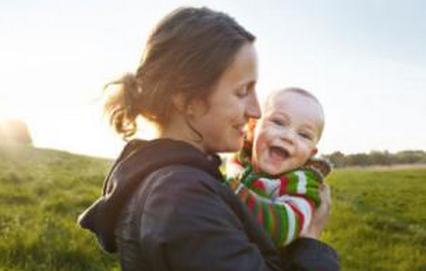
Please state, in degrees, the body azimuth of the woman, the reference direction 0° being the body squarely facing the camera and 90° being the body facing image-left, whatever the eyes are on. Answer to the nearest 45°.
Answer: approximately 270°

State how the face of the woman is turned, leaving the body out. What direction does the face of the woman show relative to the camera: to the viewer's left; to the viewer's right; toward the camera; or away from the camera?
to the viewer's right

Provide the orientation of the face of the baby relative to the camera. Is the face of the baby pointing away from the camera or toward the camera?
toward the camera
